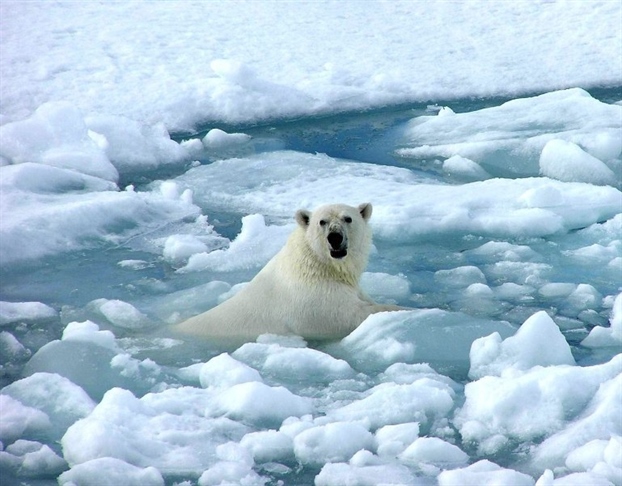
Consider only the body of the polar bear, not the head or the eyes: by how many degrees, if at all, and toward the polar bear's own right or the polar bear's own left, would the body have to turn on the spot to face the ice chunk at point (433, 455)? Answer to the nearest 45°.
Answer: approximately 45° to the polar bear's own right

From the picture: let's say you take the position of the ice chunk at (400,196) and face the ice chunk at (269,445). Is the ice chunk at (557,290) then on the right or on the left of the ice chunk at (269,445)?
left

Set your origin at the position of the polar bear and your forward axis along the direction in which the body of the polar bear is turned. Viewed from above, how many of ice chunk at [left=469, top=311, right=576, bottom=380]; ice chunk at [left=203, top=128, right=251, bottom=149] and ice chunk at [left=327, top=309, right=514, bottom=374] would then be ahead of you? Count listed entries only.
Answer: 2
